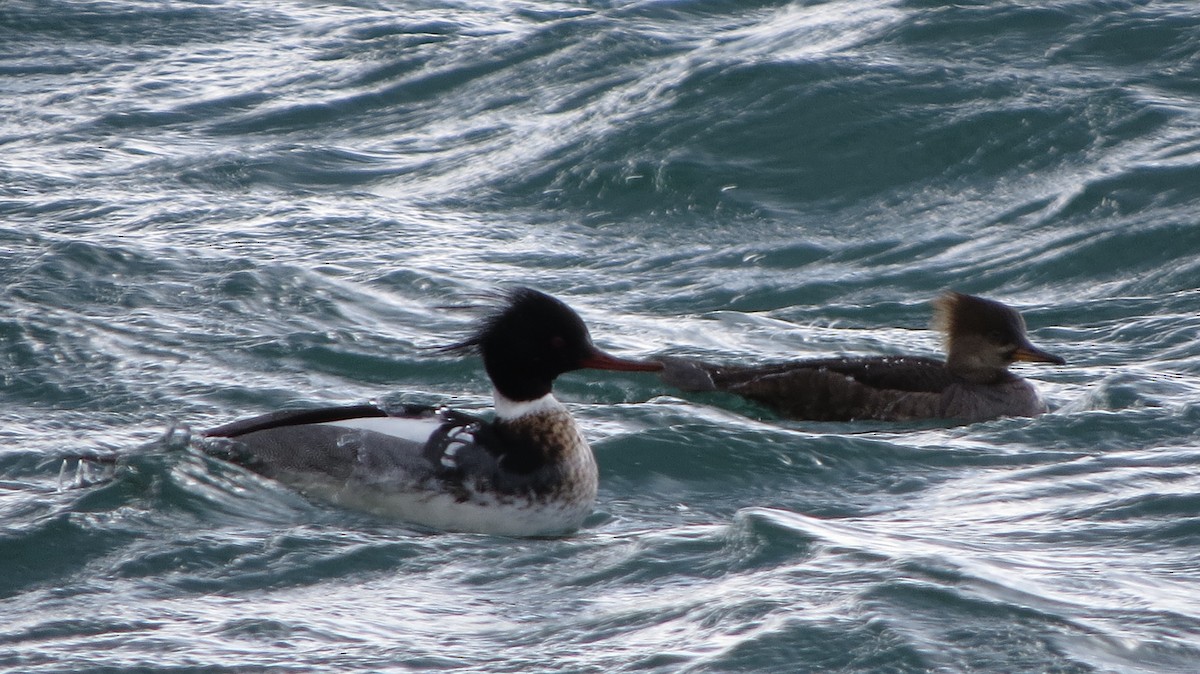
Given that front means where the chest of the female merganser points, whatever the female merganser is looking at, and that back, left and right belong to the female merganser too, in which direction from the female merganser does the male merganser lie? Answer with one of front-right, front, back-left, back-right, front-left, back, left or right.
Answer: back-right

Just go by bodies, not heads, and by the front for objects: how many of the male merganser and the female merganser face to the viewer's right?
2

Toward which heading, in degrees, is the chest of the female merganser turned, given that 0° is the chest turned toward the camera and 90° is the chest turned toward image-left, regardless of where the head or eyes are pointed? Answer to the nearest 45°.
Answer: approximately 270°

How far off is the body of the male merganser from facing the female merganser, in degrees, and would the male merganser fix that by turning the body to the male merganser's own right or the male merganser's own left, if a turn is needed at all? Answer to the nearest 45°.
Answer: approximately 45° to the male merganser's own left

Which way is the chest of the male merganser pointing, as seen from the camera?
to the viewer's right
